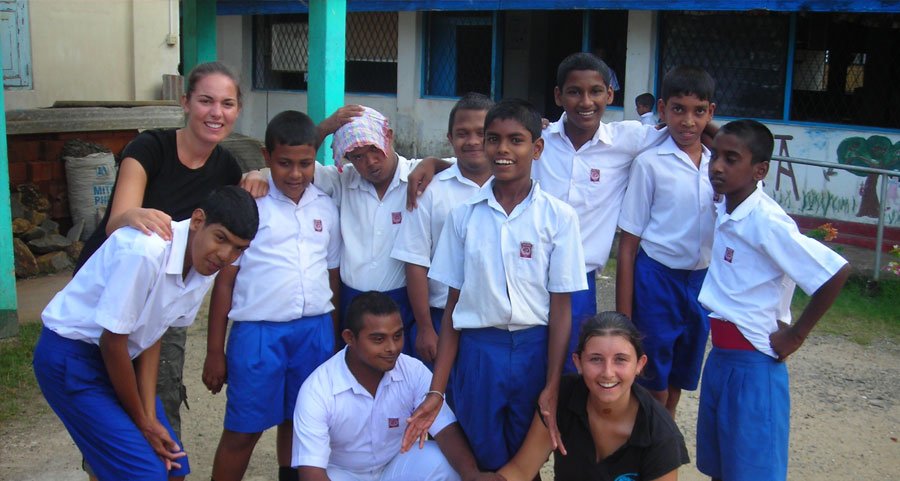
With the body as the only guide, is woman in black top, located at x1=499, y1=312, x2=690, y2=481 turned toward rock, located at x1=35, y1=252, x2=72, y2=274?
no

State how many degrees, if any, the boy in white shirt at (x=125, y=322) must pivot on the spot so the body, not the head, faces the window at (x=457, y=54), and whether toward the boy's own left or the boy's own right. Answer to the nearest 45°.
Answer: approximately 90° to the boy's own left

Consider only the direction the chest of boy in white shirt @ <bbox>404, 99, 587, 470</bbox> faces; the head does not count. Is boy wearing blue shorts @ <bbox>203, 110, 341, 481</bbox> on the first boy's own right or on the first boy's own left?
on the first boy's own right

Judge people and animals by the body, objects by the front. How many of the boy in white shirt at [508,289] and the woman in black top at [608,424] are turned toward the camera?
2

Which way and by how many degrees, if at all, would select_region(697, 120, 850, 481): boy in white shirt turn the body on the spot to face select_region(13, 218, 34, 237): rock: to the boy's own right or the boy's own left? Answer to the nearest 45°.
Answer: approximately 90° to the boy's own right

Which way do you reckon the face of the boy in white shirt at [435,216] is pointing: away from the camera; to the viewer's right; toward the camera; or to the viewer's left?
toward the camera

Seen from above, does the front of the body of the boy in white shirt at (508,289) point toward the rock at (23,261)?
no

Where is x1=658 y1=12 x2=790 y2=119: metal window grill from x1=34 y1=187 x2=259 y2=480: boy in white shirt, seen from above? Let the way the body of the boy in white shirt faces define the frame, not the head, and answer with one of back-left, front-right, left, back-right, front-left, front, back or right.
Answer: left

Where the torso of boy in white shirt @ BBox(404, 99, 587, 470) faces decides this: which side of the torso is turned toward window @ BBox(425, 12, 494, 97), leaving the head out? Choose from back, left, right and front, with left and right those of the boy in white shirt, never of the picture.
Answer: back

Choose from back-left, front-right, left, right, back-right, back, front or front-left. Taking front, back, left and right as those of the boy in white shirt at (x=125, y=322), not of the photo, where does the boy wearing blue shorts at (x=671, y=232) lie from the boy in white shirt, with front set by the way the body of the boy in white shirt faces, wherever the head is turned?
front-left

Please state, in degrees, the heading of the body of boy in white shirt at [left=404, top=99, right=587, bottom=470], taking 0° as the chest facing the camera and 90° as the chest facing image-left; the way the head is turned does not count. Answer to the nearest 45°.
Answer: approximately 0°

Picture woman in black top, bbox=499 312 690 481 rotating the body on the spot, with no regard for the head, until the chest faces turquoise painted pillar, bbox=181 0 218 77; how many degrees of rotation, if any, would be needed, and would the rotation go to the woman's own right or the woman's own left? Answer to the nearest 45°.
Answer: approximately 135° to the woman's own right

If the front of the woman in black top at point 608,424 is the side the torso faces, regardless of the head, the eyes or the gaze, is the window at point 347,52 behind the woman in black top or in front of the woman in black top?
behind

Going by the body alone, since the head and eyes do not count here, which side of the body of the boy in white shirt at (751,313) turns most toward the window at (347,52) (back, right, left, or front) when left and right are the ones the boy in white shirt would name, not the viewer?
right

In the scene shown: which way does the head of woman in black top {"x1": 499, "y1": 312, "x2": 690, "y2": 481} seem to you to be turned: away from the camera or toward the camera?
toward the camera

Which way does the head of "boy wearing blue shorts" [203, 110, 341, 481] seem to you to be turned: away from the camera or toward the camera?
toward the camera

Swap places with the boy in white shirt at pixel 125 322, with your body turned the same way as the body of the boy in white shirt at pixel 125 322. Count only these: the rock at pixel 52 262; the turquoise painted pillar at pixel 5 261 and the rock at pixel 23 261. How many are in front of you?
0

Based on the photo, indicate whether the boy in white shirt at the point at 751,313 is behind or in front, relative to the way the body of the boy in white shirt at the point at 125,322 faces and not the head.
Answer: in front
